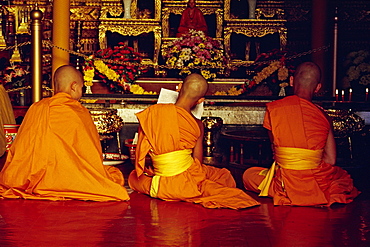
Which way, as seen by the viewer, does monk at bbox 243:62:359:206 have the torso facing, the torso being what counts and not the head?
away from the camera

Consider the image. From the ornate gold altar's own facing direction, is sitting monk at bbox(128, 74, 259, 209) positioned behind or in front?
in front

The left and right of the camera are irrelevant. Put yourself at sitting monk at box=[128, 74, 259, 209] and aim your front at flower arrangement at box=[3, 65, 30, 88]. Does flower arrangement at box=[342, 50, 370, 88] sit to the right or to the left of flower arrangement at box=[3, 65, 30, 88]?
right

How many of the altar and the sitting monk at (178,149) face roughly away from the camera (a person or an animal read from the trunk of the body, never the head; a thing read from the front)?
1

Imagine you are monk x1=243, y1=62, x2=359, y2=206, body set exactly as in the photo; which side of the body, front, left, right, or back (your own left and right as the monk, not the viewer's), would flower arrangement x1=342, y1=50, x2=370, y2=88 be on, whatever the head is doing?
front

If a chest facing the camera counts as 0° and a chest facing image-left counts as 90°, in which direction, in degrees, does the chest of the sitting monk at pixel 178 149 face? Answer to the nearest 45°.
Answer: approximately 180°

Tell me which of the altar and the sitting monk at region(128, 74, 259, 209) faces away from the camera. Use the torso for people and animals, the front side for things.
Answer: the sitting monk

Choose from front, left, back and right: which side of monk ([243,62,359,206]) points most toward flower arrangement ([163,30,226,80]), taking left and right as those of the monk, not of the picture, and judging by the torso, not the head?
front

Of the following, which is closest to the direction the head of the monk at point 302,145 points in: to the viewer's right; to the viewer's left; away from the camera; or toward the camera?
away from the camera

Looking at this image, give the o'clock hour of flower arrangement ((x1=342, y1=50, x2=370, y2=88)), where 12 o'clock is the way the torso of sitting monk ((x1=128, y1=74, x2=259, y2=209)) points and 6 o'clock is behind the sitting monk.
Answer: The flower arrangement is roughly at 1 o'clock from the sitting monk.

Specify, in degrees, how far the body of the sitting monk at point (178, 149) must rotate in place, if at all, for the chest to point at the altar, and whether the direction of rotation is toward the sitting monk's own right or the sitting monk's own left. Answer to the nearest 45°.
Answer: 0° — they already face it

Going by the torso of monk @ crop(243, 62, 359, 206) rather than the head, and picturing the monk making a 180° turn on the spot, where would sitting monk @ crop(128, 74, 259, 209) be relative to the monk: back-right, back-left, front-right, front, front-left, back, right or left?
right

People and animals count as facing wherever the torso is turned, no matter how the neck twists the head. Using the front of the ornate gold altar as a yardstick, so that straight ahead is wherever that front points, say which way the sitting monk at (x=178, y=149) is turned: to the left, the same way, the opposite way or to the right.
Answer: the opposite way

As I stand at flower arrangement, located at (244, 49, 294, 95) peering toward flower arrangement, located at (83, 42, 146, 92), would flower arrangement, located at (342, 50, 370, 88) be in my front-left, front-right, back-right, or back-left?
back-right

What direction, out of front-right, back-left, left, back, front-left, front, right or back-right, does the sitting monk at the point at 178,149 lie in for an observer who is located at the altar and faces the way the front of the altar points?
front

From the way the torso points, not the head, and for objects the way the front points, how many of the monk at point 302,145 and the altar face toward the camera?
1

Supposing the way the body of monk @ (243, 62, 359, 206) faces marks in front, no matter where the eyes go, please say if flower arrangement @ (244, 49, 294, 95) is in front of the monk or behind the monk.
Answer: in front

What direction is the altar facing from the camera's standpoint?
toward the camera
